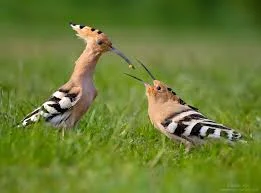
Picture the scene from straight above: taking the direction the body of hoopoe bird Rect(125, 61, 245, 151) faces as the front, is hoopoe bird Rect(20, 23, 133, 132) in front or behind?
in front

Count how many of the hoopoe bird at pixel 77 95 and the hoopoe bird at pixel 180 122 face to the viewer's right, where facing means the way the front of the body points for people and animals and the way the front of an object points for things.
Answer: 1

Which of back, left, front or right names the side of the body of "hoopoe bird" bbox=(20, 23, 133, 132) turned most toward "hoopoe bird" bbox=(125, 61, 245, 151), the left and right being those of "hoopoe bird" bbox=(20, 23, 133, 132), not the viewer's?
front

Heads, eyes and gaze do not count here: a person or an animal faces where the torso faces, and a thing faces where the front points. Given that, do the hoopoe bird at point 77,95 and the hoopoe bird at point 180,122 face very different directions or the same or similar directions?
very different directions

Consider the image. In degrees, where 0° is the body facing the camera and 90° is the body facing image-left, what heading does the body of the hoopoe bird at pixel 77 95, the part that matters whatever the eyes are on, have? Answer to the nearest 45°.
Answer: approximately 270°

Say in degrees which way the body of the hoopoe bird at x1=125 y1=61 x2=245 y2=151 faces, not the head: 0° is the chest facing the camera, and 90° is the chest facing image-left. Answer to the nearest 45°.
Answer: approximately 90°
